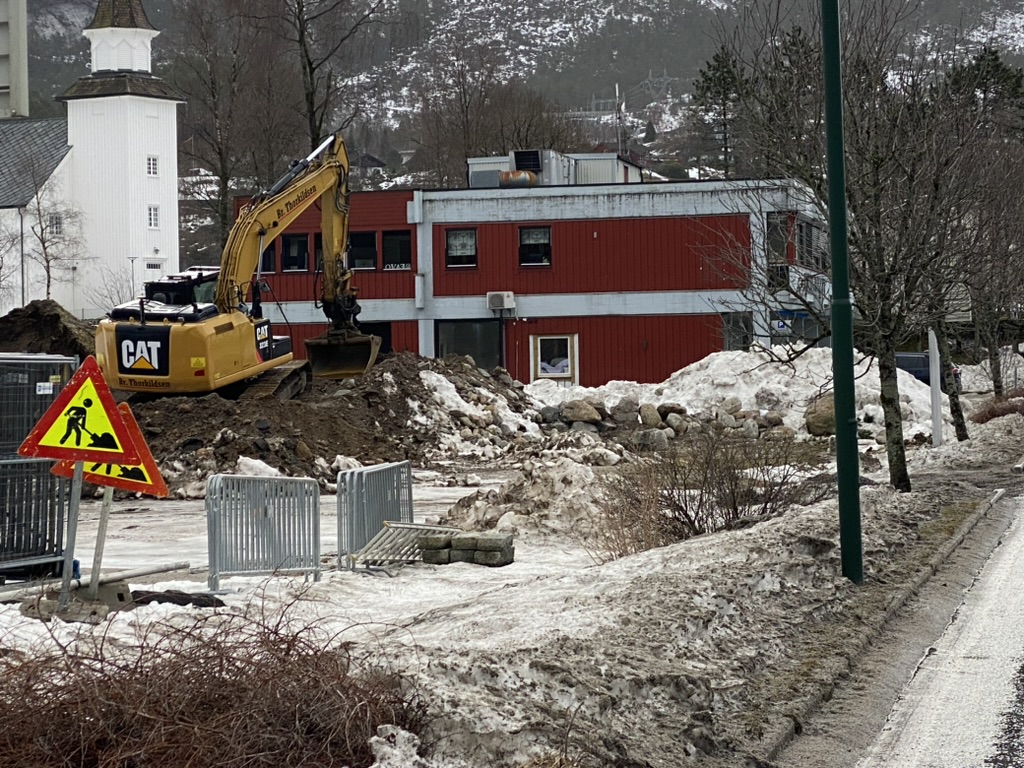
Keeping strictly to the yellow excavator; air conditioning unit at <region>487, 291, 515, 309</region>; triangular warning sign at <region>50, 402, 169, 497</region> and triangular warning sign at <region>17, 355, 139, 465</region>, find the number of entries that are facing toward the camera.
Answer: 3

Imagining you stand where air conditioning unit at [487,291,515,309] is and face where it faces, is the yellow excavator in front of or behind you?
in front

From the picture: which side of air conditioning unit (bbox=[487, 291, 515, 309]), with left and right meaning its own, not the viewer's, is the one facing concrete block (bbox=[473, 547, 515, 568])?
front

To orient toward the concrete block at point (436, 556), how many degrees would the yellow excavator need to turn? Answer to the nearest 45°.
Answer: approximately 135° to its right

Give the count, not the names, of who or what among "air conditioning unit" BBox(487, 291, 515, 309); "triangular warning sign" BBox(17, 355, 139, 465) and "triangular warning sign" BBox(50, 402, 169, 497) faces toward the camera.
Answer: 3

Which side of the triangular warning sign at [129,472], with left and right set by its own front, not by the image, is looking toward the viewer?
front

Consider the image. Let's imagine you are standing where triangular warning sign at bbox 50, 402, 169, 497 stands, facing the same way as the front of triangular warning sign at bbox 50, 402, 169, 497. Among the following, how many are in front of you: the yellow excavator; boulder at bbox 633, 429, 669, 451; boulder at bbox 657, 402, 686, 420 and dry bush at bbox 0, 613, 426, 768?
1

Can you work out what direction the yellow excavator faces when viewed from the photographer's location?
facing away from the viewer and to the right of the viewer

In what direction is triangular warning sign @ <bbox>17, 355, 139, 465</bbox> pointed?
toward the camera

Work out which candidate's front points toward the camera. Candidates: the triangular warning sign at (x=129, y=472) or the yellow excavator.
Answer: the triangular warning sign

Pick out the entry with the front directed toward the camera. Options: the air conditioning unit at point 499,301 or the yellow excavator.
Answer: the air conditioning unit

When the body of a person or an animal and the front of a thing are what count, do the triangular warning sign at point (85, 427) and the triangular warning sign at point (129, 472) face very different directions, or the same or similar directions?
same or similar directions

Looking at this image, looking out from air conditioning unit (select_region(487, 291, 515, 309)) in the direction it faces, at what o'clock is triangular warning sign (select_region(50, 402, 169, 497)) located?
The triangular warning sign is roughly at 12 o'clock from the air conditioning unit.

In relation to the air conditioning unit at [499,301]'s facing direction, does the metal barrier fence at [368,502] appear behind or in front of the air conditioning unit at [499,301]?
in front

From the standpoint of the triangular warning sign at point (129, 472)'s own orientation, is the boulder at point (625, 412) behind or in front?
behind

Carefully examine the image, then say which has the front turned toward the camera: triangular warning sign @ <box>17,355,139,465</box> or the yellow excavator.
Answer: the triangular warning sign
